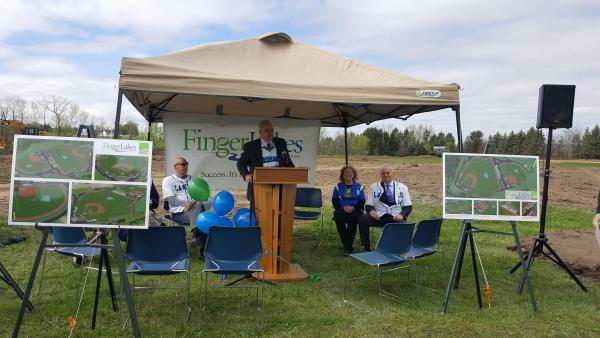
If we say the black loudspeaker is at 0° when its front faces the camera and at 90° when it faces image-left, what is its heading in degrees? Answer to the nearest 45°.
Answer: approximately 0°

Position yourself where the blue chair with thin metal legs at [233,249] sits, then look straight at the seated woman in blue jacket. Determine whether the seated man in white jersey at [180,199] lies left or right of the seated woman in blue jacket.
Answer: left

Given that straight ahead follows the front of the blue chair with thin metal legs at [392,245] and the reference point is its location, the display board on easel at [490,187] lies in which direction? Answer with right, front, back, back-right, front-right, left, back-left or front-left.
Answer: back-left
